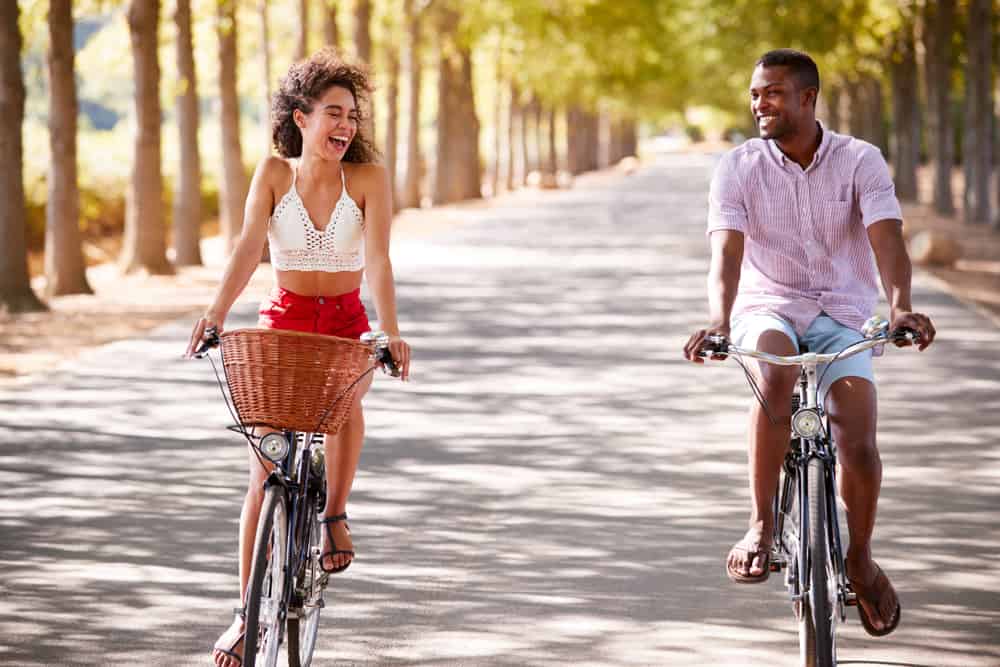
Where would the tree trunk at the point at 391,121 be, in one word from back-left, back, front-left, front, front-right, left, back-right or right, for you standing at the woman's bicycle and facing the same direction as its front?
back

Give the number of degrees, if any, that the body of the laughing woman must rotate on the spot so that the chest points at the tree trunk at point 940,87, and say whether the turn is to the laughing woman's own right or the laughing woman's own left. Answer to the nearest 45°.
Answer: approximately 135° to the laughing woman's own left

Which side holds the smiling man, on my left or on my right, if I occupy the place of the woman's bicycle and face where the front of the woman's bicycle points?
on my left

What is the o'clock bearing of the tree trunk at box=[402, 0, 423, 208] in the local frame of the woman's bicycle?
The tree trunk is roughly at 6 o'clock from the woman's bicycle.

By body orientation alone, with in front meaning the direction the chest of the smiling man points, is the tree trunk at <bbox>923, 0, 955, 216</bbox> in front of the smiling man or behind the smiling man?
behind

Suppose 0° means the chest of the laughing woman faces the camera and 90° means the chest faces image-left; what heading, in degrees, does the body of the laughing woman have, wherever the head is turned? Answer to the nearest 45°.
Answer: approximately 0°

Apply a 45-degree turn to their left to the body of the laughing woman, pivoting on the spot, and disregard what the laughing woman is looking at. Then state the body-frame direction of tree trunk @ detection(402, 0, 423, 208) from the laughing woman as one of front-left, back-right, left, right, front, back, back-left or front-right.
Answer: back-left

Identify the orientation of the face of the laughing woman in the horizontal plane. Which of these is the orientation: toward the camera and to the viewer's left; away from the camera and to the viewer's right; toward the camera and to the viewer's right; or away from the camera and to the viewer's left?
toward the camera and to the viewer's right

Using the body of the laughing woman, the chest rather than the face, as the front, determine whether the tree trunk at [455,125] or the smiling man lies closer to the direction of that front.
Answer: the smiling man

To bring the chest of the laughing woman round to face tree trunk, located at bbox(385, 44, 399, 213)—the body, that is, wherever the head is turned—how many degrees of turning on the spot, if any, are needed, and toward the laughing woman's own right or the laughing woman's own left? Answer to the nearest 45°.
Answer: approximately 180°

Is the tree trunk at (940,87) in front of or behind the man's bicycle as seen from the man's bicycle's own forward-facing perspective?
behind

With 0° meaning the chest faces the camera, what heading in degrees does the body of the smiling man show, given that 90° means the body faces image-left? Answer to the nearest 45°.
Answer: approximately 0°
